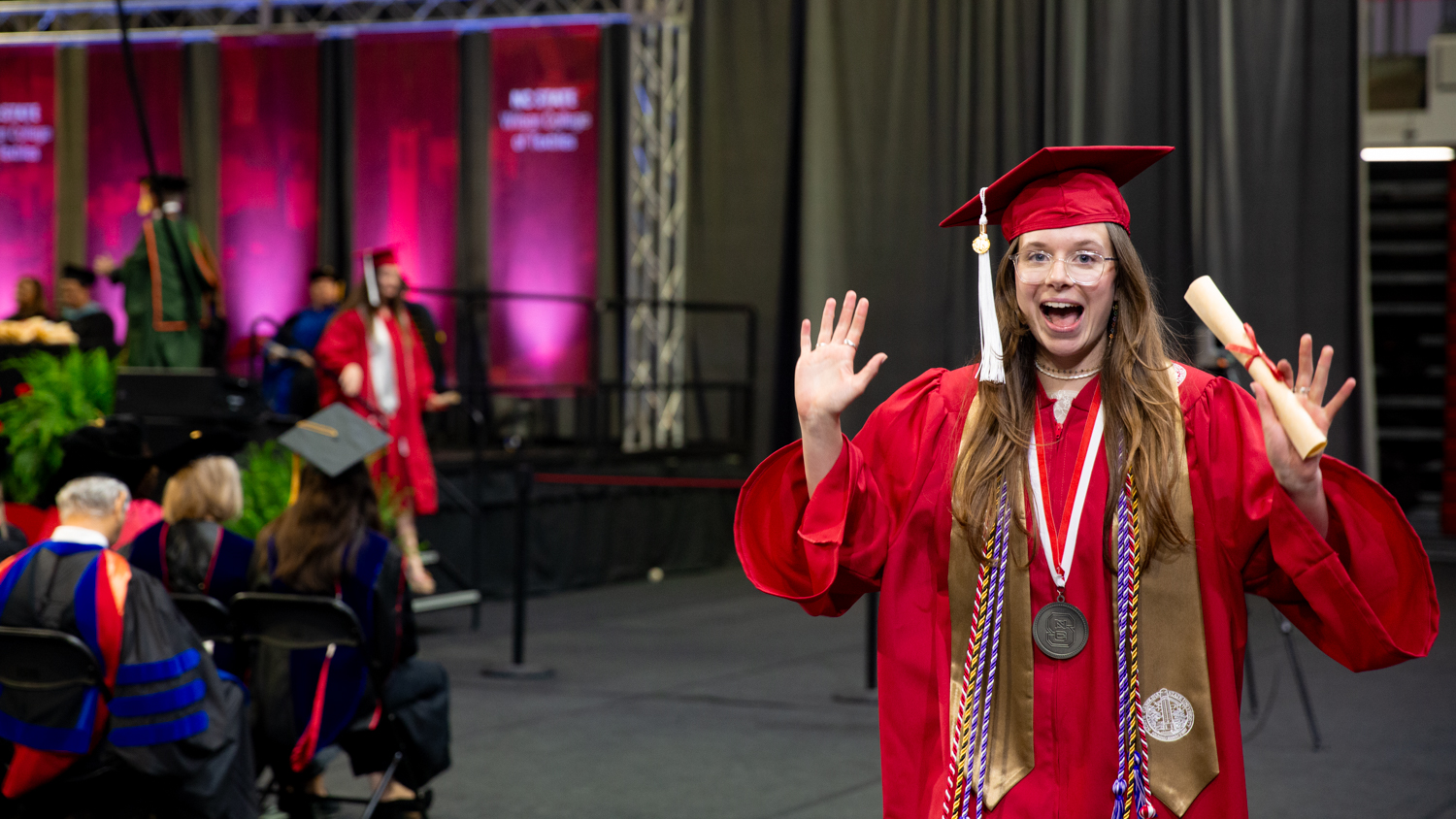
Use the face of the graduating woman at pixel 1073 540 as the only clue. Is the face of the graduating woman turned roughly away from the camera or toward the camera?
toward the camera

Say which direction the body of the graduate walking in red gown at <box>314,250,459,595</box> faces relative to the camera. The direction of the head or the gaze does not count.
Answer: toward the camera

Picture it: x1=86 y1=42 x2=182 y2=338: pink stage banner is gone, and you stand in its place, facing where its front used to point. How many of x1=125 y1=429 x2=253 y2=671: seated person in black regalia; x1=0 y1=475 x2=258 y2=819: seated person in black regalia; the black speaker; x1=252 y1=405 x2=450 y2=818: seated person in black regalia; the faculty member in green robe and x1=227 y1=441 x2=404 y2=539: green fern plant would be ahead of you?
6

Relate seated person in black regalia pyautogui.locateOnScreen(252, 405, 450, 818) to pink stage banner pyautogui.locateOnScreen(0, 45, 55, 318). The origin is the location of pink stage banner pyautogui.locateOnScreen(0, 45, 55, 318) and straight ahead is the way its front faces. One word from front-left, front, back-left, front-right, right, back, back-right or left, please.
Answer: front

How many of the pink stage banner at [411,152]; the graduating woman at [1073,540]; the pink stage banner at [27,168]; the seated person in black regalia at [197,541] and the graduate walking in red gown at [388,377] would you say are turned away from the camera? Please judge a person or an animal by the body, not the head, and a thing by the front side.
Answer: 1

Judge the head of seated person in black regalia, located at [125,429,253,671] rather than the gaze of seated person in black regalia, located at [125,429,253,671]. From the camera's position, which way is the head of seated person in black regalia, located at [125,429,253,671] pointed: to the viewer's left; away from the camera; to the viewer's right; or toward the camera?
away from the camera

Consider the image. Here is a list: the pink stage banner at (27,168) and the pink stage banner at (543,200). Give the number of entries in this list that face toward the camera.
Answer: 2

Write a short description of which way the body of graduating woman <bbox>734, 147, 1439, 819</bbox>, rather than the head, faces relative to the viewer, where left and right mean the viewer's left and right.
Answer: facing the viewer

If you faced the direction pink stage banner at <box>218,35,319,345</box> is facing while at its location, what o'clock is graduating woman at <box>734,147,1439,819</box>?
The graduating woman is roughly at 12 o'clock from the pink stage banner.

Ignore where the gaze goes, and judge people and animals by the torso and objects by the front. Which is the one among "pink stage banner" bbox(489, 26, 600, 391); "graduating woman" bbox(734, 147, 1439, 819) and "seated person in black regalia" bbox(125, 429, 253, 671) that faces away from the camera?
the seated person in black regalia

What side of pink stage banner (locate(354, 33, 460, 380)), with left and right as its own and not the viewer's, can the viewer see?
front

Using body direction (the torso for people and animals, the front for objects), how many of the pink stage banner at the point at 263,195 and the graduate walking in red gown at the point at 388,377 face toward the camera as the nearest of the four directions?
2

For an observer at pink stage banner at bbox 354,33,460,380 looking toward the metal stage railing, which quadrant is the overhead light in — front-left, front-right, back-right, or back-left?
front-left

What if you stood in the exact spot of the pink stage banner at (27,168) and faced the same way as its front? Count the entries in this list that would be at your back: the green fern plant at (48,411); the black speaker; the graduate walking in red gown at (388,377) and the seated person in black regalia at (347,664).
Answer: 0

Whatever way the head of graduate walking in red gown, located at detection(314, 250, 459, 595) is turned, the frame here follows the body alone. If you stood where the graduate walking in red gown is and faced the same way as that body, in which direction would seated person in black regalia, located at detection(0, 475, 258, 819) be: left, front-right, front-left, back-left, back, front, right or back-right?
front

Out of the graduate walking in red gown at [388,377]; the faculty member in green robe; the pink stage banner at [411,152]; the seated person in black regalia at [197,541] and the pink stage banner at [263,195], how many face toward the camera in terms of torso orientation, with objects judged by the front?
3

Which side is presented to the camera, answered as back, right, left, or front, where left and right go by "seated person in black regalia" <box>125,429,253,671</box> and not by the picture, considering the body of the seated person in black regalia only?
back

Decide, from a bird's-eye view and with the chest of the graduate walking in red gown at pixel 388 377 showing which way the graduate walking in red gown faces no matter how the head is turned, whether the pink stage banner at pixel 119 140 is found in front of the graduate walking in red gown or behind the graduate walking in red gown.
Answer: behind

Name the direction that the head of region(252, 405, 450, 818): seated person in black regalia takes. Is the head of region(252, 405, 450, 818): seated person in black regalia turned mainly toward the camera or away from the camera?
away from the camera
